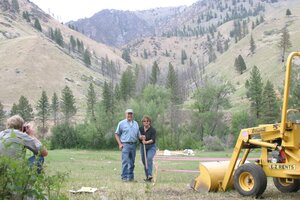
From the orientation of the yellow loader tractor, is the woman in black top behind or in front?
in front

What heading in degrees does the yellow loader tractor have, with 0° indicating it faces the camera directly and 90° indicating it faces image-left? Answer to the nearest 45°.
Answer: approximately 90°

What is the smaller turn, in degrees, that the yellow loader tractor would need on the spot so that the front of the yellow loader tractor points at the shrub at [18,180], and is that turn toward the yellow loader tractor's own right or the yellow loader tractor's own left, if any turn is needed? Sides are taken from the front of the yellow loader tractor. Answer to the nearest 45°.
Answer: approximately 45° to the yellow loader tractor's own left

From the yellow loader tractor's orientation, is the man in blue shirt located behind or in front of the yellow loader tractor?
in front
